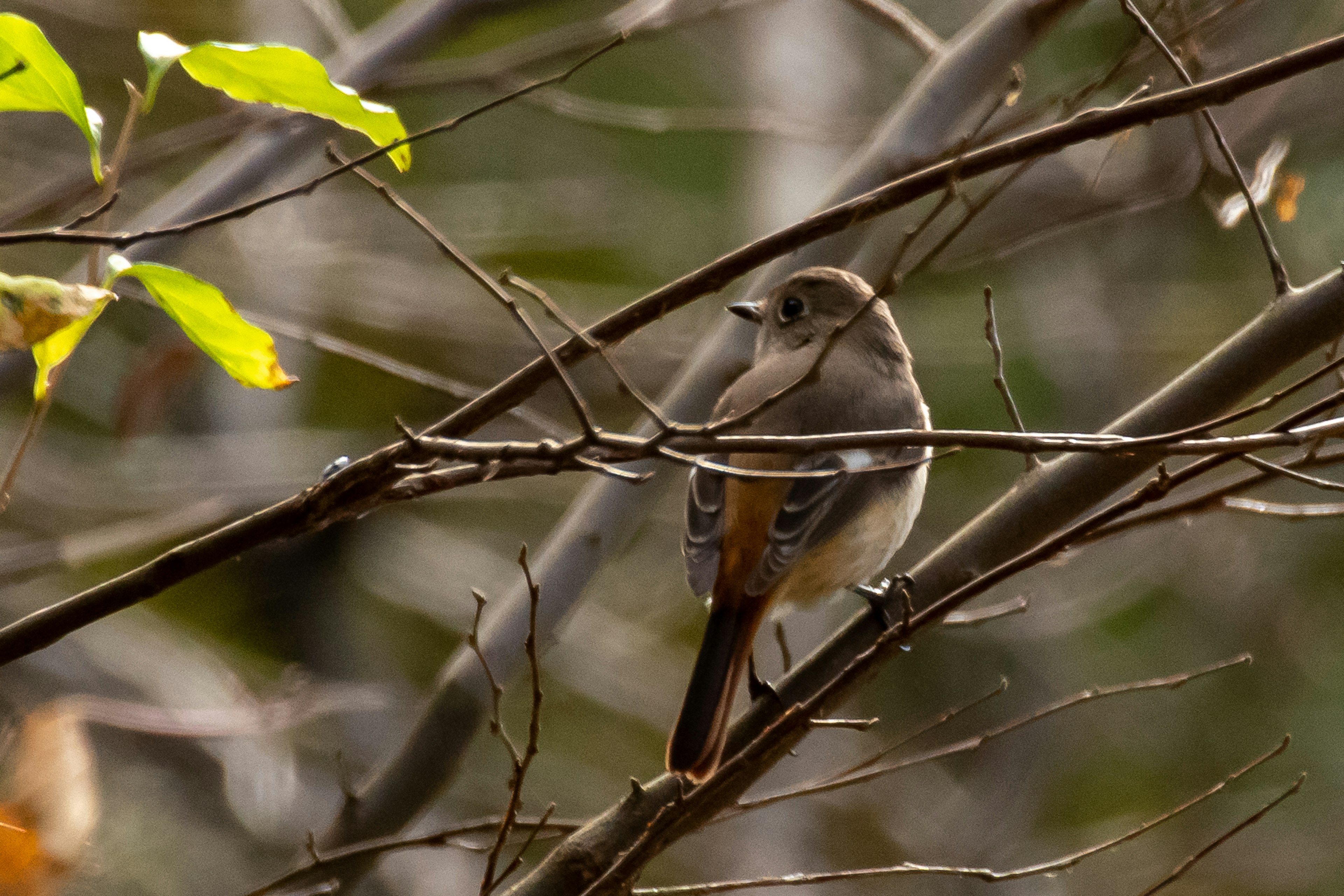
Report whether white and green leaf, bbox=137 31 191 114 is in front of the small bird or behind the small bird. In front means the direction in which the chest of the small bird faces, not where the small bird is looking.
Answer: behind

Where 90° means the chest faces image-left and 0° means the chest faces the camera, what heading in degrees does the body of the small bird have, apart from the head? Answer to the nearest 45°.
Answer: approximately 225°

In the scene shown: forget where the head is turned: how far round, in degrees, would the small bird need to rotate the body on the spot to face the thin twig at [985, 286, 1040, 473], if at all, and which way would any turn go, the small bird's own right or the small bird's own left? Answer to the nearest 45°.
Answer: approximately 45° to the small bird's own right

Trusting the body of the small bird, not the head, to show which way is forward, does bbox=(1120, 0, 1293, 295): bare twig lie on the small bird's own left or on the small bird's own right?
on the small bird's own right

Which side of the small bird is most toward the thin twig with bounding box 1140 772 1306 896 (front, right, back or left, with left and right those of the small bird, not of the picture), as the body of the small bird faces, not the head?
right
